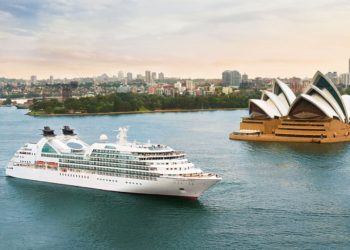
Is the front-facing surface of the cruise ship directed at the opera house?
no

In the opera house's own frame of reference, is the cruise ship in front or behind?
in front

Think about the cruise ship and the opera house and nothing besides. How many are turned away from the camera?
0

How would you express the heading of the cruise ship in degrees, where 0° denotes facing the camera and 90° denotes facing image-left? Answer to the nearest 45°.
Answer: approximately 315°
